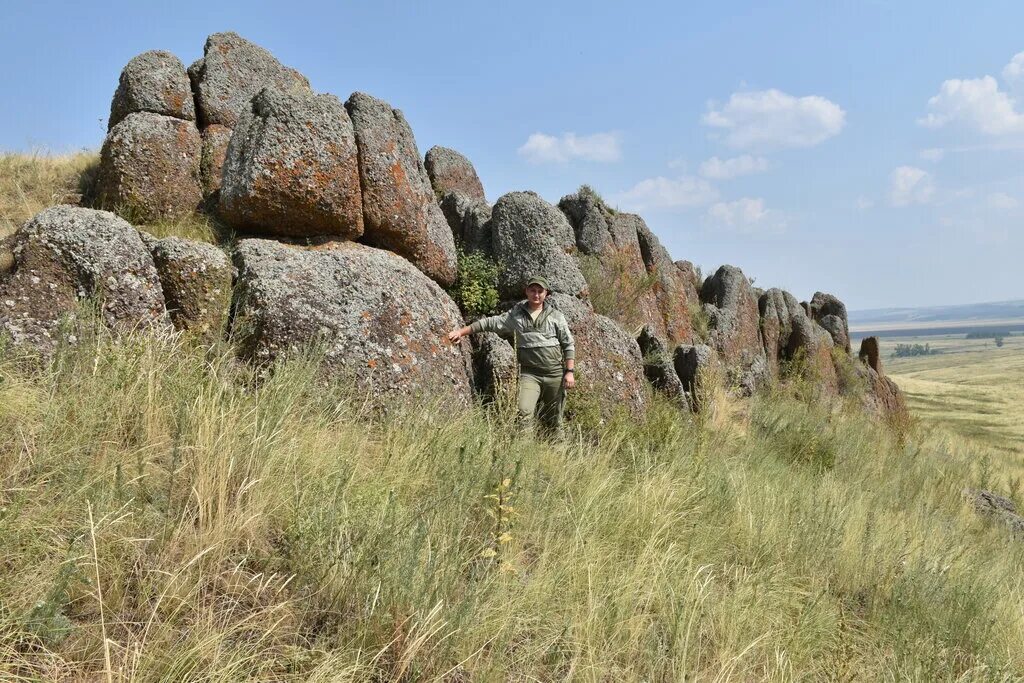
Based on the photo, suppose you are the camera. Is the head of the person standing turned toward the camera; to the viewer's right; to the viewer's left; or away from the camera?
toward the camera

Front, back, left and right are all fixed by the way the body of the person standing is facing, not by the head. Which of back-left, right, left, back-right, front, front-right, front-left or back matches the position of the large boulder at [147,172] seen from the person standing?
right

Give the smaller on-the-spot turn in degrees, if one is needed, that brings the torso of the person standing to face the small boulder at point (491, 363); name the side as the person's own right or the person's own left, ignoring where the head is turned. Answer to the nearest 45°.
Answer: approximately 135° to the person's own right

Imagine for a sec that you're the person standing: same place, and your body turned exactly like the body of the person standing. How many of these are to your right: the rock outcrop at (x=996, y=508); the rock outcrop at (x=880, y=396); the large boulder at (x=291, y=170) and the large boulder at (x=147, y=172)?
2

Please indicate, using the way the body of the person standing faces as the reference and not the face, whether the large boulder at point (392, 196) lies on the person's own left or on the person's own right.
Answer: on the person's own right

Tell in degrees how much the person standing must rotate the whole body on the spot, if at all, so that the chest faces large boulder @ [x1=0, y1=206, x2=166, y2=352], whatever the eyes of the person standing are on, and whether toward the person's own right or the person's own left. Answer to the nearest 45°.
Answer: approximately 45° to the person's own right

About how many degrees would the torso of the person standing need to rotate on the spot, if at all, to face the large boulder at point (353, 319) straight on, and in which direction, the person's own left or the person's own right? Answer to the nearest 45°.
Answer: approximately 45° to the person's own right

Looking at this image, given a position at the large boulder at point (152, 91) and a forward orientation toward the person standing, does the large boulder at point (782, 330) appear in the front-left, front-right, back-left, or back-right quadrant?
front-left

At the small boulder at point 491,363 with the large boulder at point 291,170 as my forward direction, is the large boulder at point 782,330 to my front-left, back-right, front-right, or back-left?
back-right

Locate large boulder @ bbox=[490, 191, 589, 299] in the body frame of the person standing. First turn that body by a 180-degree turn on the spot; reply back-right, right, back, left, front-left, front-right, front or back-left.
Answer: front

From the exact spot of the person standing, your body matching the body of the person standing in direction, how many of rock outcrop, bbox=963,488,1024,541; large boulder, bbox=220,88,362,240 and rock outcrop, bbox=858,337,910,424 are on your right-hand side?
1

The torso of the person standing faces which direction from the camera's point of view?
toward the camera

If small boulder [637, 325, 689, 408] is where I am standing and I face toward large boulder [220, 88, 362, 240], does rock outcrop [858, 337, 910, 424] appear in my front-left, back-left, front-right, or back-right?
back-right
